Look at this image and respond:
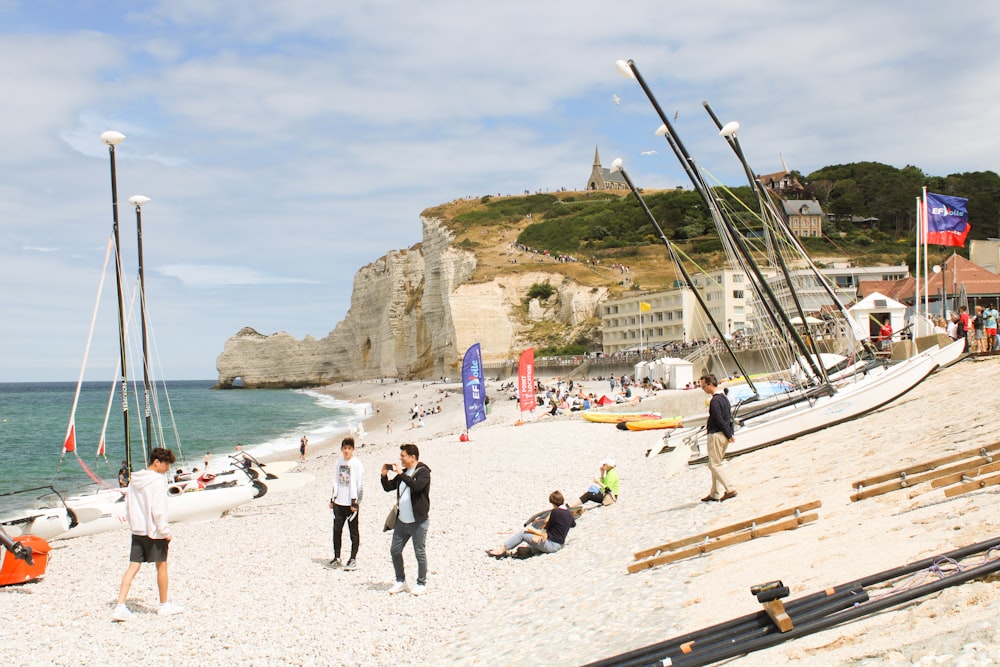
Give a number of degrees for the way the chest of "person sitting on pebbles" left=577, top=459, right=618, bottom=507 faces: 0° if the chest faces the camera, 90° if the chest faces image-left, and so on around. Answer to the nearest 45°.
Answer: approximately 90°

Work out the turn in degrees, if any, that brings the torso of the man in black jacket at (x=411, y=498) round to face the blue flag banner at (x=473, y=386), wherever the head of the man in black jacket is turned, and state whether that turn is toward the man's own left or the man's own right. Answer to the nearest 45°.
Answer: approximately 135° to the man's own right

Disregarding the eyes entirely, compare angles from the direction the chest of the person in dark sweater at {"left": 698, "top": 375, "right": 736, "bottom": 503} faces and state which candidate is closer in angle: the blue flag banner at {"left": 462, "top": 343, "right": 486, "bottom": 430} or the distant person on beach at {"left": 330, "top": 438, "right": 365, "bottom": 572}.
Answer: the distant person on beach

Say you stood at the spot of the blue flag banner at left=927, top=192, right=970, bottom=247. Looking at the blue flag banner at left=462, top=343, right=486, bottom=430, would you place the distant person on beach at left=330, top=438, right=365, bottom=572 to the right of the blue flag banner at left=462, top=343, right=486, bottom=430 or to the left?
left

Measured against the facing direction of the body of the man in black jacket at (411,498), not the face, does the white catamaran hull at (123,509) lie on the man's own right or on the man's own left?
on the man's own right

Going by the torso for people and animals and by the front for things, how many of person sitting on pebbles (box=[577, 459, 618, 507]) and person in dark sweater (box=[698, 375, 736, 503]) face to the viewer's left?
2

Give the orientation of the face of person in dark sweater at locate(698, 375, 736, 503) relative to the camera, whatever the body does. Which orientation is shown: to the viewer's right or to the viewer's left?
to the viewer's left

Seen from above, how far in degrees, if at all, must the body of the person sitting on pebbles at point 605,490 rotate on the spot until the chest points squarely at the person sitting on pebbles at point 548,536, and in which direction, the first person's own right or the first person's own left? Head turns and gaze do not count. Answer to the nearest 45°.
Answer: approximately 90° to the first person's own left

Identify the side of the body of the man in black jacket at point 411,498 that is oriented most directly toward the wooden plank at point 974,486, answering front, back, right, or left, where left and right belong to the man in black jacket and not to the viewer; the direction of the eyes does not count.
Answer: left

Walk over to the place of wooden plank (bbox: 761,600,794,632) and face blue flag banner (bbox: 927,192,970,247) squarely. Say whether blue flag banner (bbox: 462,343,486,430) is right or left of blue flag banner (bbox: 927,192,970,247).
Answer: left

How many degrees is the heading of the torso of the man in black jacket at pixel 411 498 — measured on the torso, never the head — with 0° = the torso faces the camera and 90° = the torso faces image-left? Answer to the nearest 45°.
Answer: approximately 45°

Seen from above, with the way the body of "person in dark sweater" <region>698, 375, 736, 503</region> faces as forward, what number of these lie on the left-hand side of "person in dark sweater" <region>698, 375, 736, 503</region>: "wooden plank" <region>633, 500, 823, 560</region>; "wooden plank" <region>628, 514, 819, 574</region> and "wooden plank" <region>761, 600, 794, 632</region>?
3

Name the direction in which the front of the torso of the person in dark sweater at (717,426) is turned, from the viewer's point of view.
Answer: to the viewer's left

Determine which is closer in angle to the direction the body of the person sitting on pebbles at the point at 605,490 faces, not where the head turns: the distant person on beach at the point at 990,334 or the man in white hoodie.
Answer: the man in white hoodie
